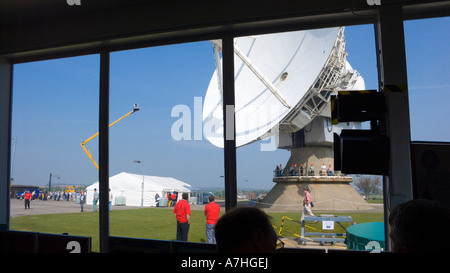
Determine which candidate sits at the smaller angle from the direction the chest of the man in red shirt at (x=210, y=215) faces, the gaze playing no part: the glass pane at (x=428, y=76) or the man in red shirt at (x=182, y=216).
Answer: the man in red shirt

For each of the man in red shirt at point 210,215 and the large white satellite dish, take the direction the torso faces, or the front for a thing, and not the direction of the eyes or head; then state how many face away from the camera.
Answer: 1

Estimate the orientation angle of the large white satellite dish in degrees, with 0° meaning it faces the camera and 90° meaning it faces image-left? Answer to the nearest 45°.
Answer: approximately 45°

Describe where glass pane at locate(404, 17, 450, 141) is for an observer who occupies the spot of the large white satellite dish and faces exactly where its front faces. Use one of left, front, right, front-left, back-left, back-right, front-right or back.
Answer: left

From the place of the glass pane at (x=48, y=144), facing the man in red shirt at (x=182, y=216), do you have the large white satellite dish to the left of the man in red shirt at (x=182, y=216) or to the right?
right

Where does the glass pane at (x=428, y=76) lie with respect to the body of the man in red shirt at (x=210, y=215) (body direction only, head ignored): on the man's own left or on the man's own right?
on the man's own right

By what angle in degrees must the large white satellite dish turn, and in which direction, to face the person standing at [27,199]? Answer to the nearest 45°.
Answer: approximately 45° to its right

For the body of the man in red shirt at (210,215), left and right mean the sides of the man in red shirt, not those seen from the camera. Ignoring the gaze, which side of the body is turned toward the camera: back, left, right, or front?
back

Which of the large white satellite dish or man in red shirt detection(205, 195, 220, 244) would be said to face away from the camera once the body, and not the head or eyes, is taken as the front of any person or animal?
the man in red shirt

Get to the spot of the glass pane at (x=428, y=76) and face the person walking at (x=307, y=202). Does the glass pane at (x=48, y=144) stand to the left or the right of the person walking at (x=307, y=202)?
left
